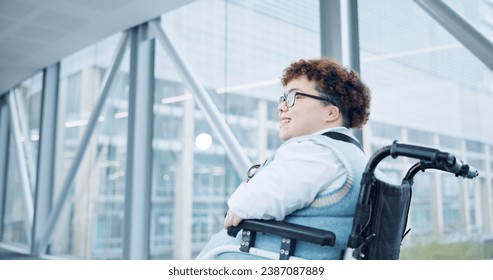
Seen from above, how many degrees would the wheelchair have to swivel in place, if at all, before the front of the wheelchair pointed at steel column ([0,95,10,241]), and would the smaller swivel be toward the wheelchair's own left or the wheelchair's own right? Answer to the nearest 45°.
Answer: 0° — it already faces it

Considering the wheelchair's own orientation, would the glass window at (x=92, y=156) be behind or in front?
in front

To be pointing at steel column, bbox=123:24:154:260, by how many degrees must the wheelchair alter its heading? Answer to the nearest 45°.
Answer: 0° — it already faces it

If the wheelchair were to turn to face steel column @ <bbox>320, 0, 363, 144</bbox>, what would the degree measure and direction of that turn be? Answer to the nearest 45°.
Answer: approximately 45° to its right

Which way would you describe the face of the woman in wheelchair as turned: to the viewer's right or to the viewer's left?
to the viewer's left

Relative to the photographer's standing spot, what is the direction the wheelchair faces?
facing away from the viewer and to the left of the viewer

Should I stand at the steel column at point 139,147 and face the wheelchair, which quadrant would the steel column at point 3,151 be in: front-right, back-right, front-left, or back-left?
back-right

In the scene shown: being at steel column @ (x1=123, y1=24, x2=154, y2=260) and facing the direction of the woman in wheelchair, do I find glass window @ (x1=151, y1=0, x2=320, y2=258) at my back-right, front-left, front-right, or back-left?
front-left

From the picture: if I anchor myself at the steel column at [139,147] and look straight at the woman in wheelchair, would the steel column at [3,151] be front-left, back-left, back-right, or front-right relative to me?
back-right
